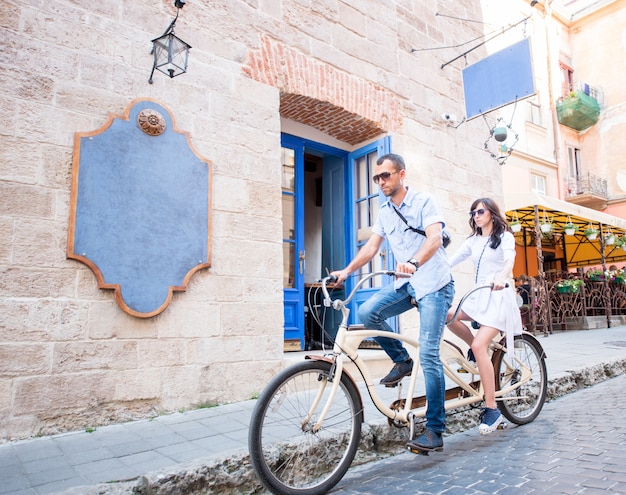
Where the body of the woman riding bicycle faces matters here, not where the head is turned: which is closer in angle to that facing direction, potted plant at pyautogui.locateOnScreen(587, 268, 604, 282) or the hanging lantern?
the hanging lantern

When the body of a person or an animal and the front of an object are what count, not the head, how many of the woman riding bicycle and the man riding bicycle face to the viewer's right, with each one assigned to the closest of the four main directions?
0

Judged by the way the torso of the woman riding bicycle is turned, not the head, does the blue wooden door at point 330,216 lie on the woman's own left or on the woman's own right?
on the woman's own right

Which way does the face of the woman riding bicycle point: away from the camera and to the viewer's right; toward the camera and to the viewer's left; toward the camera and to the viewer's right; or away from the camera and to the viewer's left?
toward the camera and to the viewer's left

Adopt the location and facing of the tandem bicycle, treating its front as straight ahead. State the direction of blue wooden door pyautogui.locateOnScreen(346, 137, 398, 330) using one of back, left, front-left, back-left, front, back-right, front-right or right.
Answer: back-right

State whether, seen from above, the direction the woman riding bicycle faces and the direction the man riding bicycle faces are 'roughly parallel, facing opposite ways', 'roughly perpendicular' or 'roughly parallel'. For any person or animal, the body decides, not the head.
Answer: roughly parallel

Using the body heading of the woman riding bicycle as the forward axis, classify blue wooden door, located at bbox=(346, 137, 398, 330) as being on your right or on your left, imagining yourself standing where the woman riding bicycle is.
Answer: on your right

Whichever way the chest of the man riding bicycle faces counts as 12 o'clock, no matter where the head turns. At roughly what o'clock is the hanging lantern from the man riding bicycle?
The hanging lantern is roughly at 2 o'clock from the man riding bicycle.

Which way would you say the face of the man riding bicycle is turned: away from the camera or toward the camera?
toward the camera

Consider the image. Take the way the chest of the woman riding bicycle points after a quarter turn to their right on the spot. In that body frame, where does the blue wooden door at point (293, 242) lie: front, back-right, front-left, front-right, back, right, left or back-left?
front

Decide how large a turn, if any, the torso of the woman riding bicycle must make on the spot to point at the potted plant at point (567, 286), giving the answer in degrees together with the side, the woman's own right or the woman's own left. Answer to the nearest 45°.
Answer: approximately 135° to the woman's own right

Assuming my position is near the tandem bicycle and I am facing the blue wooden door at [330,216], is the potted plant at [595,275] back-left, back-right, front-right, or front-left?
front-right

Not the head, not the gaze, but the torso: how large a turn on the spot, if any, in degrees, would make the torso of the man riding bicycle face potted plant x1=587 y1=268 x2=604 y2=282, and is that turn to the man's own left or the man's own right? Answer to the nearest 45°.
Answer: approximately 180°

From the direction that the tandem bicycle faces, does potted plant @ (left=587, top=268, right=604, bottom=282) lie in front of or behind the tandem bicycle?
behind
